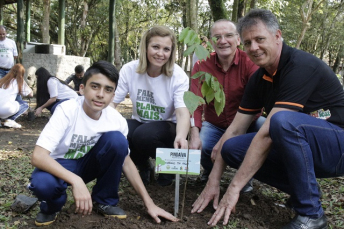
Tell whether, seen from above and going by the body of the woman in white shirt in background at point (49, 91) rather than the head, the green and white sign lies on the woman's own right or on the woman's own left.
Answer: on the woman's own left

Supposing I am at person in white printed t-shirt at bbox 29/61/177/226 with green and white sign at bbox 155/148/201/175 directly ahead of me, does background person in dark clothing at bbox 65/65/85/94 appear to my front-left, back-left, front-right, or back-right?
back-left

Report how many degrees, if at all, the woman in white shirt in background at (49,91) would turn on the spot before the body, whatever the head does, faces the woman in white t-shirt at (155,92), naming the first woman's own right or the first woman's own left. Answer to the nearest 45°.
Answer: approximately 90° to the first woman's own left

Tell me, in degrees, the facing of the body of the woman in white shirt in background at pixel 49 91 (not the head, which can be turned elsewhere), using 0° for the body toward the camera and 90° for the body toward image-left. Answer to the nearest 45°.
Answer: approximately 90°

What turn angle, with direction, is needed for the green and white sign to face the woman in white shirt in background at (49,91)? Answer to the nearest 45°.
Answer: approximately 135° to its right

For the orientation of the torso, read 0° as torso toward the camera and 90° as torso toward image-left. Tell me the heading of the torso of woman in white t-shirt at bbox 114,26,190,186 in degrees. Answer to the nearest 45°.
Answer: approximately 0°

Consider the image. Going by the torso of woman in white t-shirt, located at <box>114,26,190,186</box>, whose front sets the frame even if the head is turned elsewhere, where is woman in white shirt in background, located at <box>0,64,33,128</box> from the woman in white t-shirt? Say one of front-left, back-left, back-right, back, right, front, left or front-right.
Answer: back-right

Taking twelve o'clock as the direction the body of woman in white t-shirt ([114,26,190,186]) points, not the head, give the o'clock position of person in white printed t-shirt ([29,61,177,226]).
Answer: The person in white printed t-shirt is roughly at 1 o'clock from the woman in white t-shirt.

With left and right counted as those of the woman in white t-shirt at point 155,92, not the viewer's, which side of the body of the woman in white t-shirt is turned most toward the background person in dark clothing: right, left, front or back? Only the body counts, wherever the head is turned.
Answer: back

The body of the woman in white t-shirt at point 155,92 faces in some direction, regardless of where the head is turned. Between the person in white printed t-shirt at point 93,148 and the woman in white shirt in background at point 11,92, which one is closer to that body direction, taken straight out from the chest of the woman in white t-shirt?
the person in white printed t-shirt

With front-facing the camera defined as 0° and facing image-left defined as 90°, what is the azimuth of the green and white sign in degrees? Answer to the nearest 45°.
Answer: approximately 0°

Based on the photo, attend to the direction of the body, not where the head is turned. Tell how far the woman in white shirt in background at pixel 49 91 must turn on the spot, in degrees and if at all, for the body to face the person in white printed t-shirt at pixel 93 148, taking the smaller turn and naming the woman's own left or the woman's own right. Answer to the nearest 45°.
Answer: approximately 90° to the woman's own left
